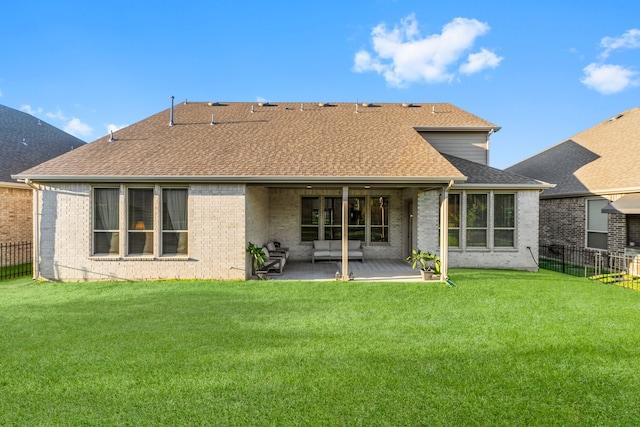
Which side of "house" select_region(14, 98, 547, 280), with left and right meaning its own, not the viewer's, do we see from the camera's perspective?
back

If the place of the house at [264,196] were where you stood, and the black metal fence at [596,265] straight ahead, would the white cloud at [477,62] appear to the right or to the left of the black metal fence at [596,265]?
left

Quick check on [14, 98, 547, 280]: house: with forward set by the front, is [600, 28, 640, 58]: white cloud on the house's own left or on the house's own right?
on the house's own right

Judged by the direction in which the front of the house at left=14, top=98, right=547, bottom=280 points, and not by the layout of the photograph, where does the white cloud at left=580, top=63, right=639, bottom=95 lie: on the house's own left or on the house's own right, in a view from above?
on the house's own right

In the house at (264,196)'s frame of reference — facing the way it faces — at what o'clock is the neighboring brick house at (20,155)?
The neighboring brick house is roughly at 10 o'clock from the house.

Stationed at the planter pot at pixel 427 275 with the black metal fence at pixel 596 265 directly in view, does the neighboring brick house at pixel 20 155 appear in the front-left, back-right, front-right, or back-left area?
back-left

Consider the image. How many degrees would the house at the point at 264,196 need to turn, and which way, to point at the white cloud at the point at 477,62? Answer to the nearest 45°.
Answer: approximately 45° to its right

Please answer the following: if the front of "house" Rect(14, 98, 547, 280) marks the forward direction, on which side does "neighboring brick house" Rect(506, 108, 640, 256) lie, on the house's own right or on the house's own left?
on the house's own right

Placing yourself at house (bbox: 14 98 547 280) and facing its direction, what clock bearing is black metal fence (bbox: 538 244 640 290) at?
The black metal fence is roughly at 3 o'clock from the house.

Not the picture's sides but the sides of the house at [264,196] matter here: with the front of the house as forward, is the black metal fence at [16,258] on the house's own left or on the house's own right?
on the house's own left
